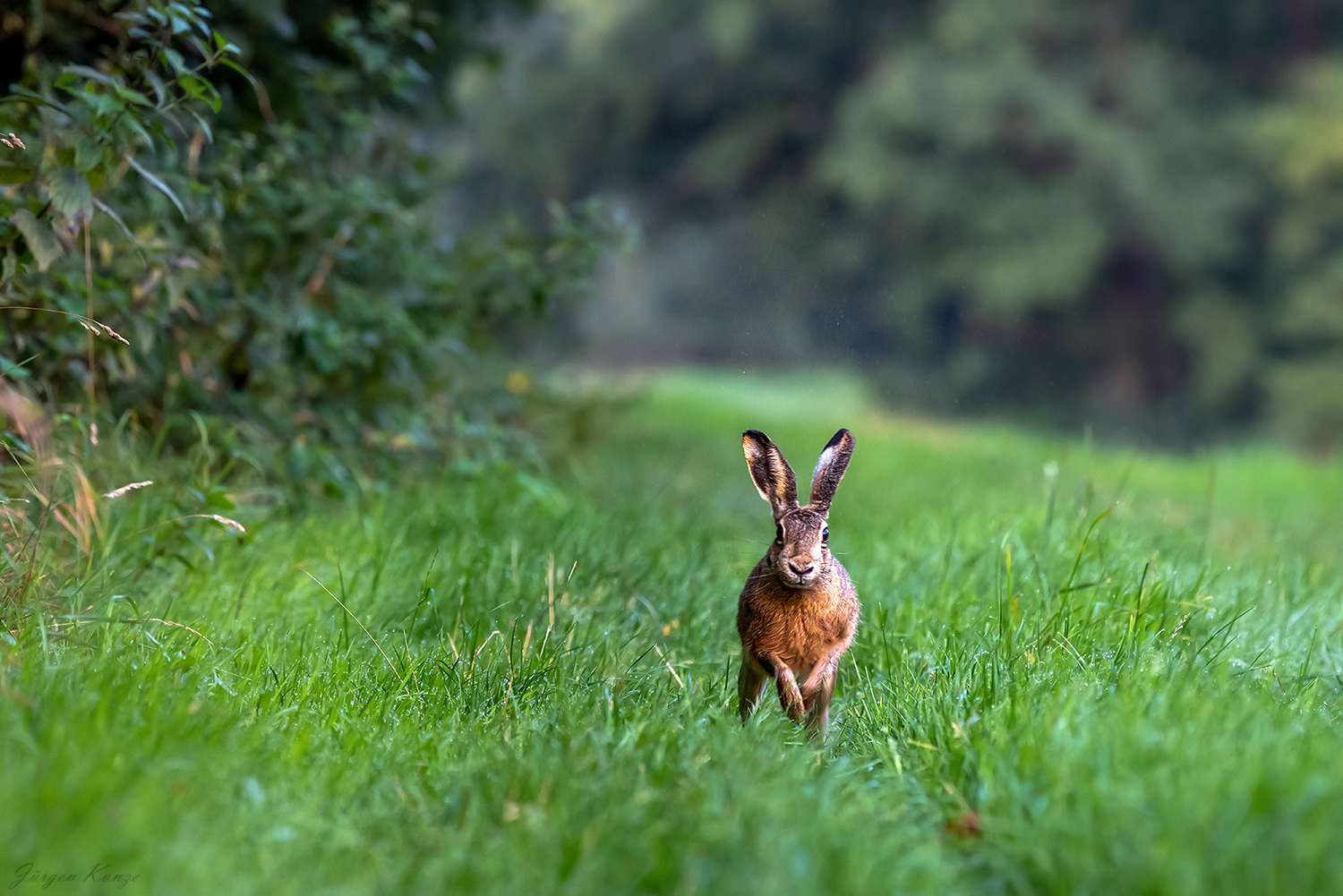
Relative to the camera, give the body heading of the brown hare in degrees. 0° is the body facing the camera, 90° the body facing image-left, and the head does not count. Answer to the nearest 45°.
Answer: approximately 0°

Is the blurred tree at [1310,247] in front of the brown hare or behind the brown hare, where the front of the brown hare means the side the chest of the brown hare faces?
behind
